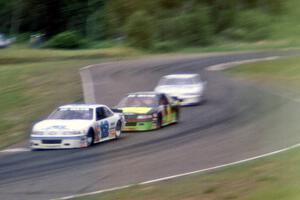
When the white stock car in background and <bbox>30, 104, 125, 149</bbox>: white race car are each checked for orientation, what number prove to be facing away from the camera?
0

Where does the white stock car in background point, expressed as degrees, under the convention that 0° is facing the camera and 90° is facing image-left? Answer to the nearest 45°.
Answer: approximately 0°

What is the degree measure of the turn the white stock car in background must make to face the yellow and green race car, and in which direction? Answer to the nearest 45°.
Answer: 0° — it already faces it

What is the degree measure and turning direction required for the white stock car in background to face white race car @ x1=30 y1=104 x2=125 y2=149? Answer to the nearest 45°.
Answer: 0° — it already faces it

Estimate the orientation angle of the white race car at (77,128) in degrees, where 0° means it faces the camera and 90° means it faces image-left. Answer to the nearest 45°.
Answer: approximately 45°

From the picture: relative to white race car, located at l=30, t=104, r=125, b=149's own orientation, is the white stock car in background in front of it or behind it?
behind
